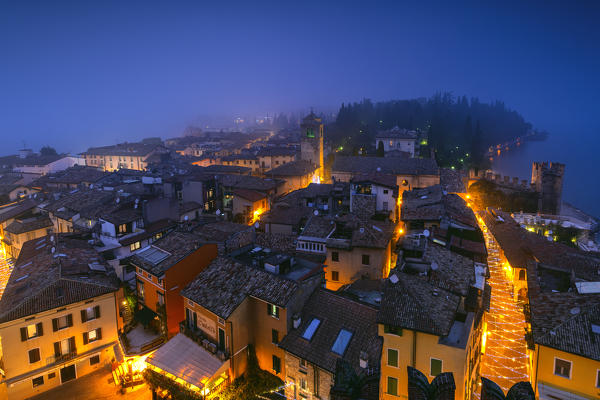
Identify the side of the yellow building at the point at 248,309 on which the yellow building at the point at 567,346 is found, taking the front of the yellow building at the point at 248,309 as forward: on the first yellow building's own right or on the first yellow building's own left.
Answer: on the first yellow building's own left

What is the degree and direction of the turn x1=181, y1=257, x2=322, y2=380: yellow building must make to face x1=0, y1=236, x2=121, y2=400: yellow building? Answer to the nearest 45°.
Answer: approximately 45° to its right

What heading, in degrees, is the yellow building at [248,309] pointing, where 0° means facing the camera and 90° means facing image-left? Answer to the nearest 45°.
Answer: approximately 45°

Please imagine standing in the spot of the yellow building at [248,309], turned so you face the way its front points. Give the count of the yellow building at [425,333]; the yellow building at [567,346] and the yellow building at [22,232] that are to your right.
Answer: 1

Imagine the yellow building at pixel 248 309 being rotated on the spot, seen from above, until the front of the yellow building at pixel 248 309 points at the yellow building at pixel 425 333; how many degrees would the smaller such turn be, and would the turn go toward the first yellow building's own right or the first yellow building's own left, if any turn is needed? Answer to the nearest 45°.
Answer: approximately 90° to the first yellow building's own left

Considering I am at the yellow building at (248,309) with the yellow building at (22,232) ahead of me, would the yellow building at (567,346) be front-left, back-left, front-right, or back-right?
back-right

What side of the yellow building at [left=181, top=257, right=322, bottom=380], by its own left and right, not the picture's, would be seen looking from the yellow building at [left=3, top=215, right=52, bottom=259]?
right
